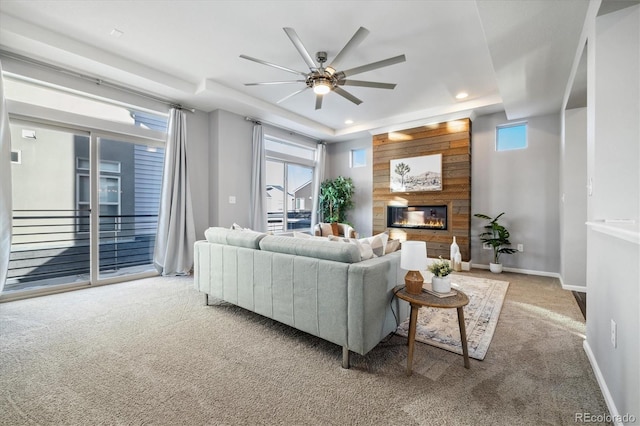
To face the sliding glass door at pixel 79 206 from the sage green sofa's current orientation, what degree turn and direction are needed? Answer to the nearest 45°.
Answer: approximately 90° to its left

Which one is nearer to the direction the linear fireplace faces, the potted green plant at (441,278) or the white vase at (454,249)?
the potted green plant

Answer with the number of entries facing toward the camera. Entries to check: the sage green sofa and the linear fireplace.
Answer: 1

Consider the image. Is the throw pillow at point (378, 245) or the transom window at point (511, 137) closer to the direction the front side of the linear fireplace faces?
the throw pillow

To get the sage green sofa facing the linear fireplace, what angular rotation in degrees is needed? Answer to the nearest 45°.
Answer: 0° — it already faces it

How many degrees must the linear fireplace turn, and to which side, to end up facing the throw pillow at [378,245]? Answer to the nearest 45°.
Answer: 0° — it already faces it

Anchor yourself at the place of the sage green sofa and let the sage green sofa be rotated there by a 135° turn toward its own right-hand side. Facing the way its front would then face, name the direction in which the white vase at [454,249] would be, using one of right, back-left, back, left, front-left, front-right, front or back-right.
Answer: back-left

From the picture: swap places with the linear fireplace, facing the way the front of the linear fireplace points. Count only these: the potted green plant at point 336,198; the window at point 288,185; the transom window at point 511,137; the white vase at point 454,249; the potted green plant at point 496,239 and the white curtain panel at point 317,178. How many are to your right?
3

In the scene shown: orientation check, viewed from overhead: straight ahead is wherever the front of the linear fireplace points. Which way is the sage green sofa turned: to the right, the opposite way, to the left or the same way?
the opposite way

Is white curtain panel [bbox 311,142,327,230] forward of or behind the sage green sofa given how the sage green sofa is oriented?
forward

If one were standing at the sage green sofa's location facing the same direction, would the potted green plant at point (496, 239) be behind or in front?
in front

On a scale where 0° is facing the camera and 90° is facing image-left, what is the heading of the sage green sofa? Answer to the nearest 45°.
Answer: approximately 225°

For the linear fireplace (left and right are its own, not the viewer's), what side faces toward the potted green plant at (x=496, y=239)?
left

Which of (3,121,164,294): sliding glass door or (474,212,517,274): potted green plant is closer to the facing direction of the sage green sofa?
the potted green plant

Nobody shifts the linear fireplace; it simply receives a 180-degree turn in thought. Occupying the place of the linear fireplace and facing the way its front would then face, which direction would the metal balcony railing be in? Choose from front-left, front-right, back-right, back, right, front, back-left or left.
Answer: back-left

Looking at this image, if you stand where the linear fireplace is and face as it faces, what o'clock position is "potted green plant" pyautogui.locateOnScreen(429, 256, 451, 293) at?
The potted green plant is roughly at 12 o'clock from the linear fireplace.

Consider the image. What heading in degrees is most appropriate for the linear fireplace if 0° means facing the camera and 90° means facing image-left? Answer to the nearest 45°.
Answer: approximately 0°

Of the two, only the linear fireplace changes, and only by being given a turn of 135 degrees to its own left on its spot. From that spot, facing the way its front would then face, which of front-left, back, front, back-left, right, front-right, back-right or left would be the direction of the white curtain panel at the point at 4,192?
back
